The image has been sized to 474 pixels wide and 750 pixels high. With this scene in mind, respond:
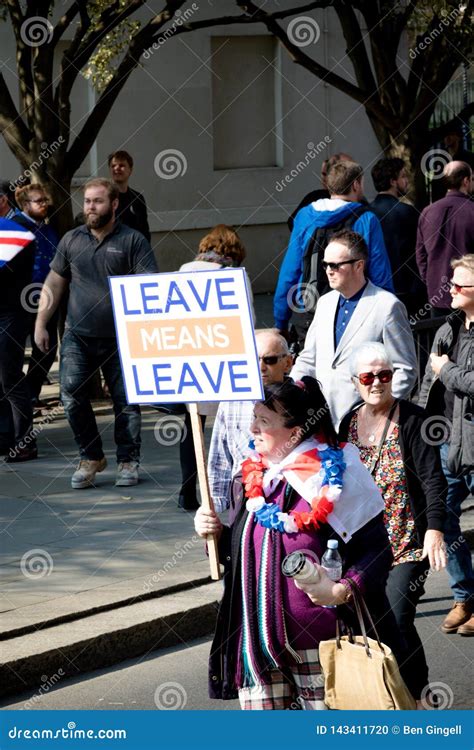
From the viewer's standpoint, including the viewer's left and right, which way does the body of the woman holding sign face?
facing the viewer and to the left of the viewer

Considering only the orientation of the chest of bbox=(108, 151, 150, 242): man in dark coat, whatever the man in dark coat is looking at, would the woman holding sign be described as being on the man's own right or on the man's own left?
on the man's own left

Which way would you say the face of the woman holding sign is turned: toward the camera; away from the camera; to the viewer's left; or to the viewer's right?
to the viewer's left

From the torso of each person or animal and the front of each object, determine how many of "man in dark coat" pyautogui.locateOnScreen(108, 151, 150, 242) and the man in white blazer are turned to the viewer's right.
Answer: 0

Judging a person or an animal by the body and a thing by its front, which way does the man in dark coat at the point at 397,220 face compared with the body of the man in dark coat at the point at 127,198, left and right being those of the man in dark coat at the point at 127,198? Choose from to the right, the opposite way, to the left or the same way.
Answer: the opposite way

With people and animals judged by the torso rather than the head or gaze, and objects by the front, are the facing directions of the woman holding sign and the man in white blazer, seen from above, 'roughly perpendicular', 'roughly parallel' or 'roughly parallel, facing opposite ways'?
roughly parallel

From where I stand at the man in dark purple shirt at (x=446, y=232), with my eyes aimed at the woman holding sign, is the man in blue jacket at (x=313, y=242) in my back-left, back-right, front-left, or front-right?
front-right

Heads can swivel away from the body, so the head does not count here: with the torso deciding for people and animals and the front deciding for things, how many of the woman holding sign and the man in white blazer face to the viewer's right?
0

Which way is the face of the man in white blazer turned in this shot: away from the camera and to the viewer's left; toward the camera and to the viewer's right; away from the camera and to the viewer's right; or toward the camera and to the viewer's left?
toward the camera and to the viewer's left

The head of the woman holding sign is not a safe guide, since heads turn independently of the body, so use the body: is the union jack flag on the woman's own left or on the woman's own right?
on the woman's own right

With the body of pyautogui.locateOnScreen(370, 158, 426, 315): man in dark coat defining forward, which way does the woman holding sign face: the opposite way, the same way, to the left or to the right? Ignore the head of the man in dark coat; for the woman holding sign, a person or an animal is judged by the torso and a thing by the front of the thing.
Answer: the opposite way

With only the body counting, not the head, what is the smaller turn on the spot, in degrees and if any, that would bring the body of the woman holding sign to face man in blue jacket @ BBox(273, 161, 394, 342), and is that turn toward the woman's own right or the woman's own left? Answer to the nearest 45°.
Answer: approximately 135° to the woman's own right

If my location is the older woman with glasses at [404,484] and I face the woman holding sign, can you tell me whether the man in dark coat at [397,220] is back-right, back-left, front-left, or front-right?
back-right

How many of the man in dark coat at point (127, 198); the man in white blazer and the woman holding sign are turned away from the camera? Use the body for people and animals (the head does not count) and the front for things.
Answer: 0
